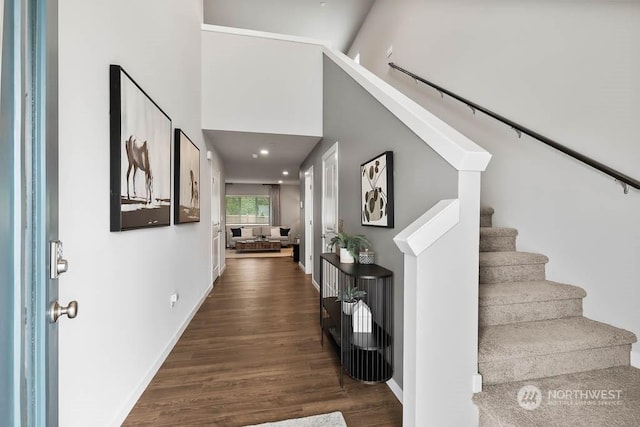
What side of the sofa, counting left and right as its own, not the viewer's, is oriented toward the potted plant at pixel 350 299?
front

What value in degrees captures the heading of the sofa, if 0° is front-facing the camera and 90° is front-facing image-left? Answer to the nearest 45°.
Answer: approximately 0°

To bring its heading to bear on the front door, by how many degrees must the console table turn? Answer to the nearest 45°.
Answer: approximately 45° to its left

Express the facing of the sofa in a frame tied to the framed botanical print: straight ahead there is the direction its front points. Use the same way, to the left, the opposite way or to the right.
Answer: to the left

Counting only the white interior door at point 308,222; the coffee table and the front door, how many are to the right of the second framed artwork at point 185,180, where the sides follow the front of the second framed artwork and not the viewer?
1

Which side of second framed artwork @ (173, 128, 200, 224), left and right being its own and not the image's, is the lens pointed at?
right

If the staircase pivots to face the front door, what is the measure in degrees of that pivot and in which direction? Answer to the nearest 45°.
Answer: approximately 90° to its right

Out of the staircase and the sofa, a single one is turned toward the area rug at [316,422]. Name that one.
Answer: the sofa

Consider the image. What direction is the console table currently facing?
to the viewer's left

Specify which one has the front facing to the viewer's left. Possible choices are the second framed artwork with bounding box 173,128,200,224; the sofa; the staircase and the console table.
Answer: the console table

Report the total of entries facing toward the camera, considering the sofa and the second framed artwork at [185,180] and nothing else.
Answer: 1

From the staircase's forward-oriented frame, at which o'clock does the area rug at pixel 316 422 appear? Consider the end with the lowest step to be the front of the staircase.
The area rug is roughly at 3 o'clock from the staircase.
